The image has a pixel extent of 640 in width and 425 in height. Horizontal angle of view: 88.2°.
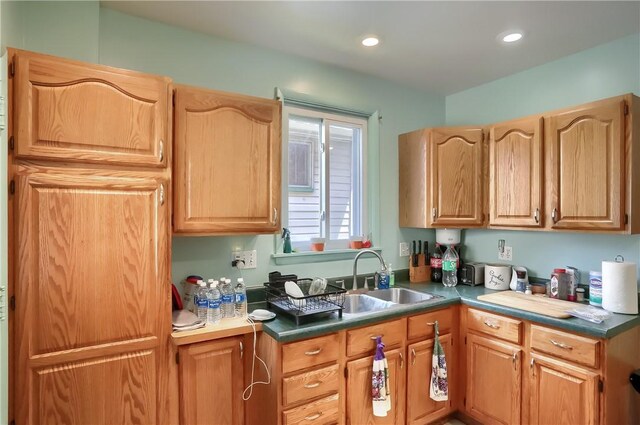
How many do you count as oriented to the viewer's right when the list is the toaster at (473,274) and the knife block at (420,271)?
0

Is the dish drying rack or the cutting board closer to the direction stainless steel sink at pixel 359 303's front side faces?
the cutting board

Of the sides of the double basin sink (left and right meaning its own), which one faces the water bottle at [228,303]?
right

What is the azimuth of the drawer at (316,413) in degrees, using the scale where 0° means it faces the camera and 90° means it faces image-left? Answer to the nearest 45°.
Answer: approximately 315°

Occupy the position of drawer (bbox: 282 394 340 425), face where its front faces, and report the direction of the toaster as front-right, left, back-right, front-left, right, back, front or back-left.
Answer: left

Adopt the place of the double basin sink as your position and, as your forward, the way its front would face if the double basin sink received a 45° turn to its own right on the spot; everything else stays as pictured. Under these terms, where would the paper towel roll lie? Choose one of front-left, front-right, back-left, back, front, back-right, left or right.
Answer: left

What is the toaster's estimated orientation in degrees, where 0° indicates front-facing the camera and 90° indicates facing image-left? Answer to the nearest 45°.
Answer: approximately 45°

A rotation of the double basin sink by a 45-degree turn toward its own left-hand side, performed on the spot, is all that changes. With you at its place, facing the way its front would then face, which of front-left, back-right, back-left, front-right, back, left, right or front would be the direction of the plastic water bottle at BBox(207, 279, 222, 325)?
back-right

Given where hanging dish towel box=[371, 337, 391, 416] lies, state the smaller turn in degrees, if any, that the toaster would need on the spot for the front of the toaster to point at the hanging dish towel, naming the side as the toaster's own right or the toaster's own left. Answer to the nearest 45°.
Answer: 0° — it already faces it

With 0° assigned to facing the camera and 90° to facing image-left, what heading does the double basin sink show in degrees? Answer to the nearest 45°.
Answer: approximately 315°

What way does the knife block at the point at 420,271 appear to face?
toward the camera

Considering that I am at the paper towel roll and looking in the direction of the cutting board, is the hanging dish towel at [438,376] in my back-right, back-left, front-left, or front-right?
front-left
